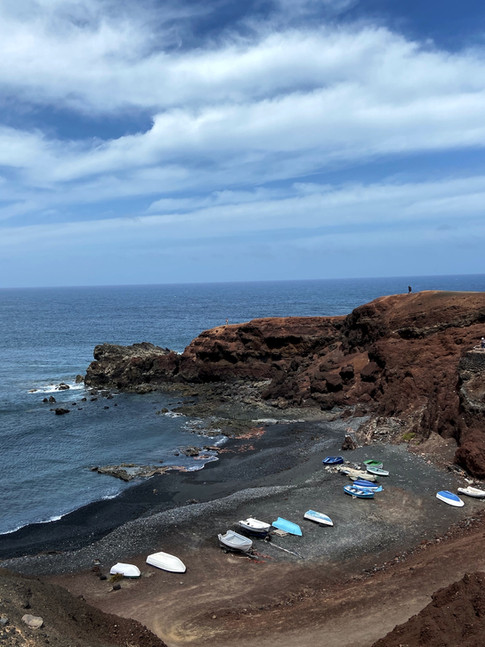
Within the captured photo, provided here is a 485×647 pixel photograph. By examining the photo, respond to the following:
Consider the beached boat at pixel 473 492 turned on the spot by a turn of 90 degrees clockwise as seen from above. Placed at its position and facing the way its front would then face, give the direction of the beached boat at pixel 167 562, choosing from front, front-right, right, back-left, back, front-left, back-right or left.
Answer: back-left

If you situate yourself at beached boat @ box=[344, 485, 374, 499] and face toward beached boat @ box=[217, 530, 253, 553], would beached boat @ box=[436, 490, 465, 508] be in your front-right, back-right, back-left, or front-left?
back-left

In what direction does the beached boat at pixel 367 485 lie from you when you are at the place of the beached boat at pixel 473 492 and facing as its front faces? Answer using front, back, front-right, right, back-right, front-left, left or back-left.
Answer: front

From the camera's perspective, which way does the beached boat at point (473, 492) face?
to the viewer's left
